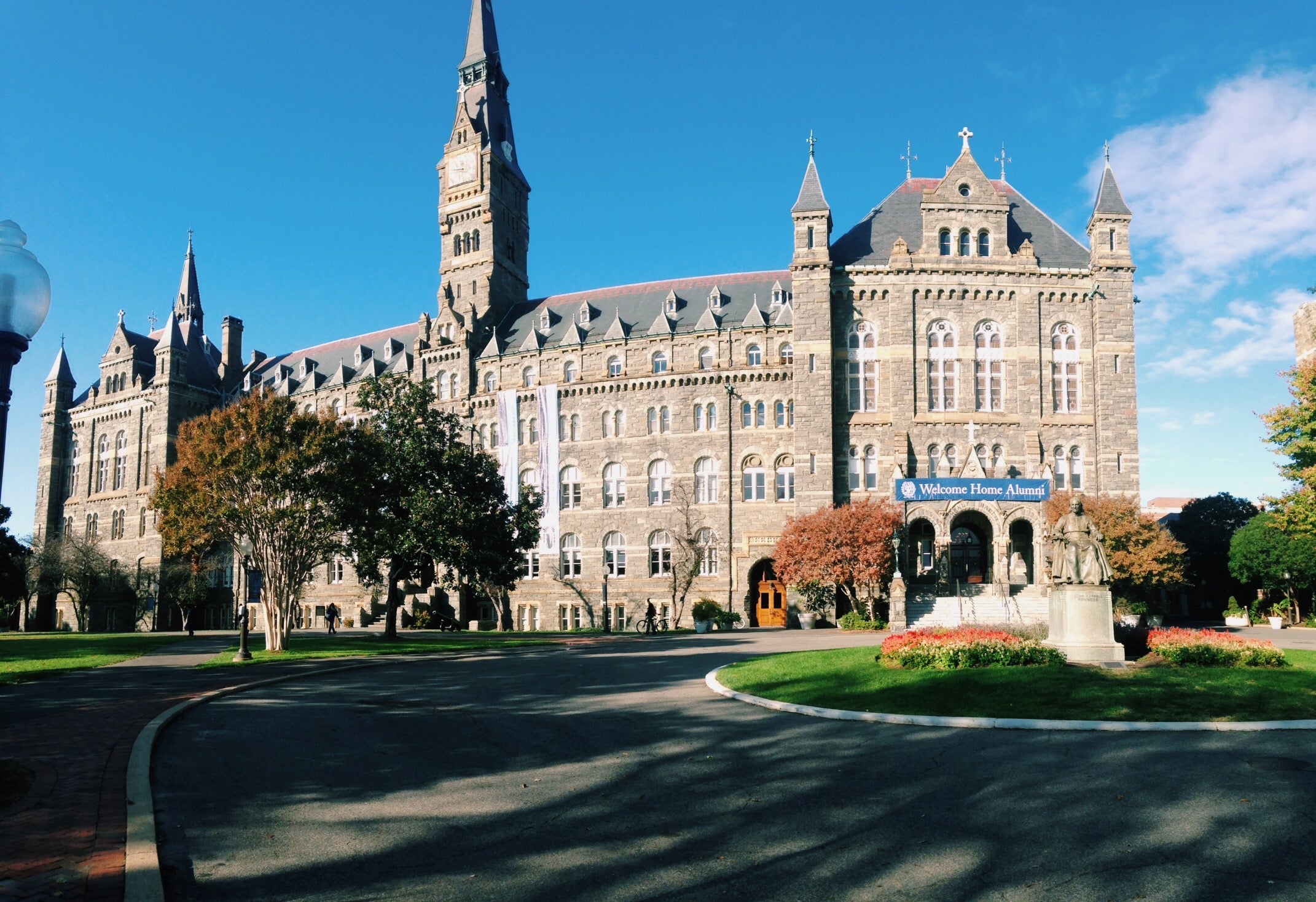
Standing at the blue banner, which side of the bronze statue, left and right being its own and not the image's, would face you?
back

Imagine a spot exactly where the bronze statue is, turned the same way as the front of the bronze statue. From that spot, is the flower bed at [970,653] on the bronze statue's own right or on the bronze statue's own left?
on the bronze statue's own right

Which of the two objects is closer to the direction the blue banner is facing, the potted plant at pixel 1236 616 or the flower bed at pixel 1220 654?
the flower bed

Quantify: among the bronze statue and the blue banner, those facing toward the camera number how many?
2

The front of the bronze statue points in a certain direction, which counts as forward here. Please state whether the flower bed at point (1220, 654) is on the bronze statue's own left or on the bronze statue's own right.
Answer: on the bronze statue's own left

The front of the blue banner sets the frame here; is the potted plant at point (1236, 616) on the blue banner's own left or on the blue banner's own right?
on the blue banner's own left

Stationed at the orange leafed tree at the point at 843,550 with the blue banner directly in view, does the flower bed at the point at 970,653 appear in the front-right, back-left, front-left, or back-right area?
back-right
